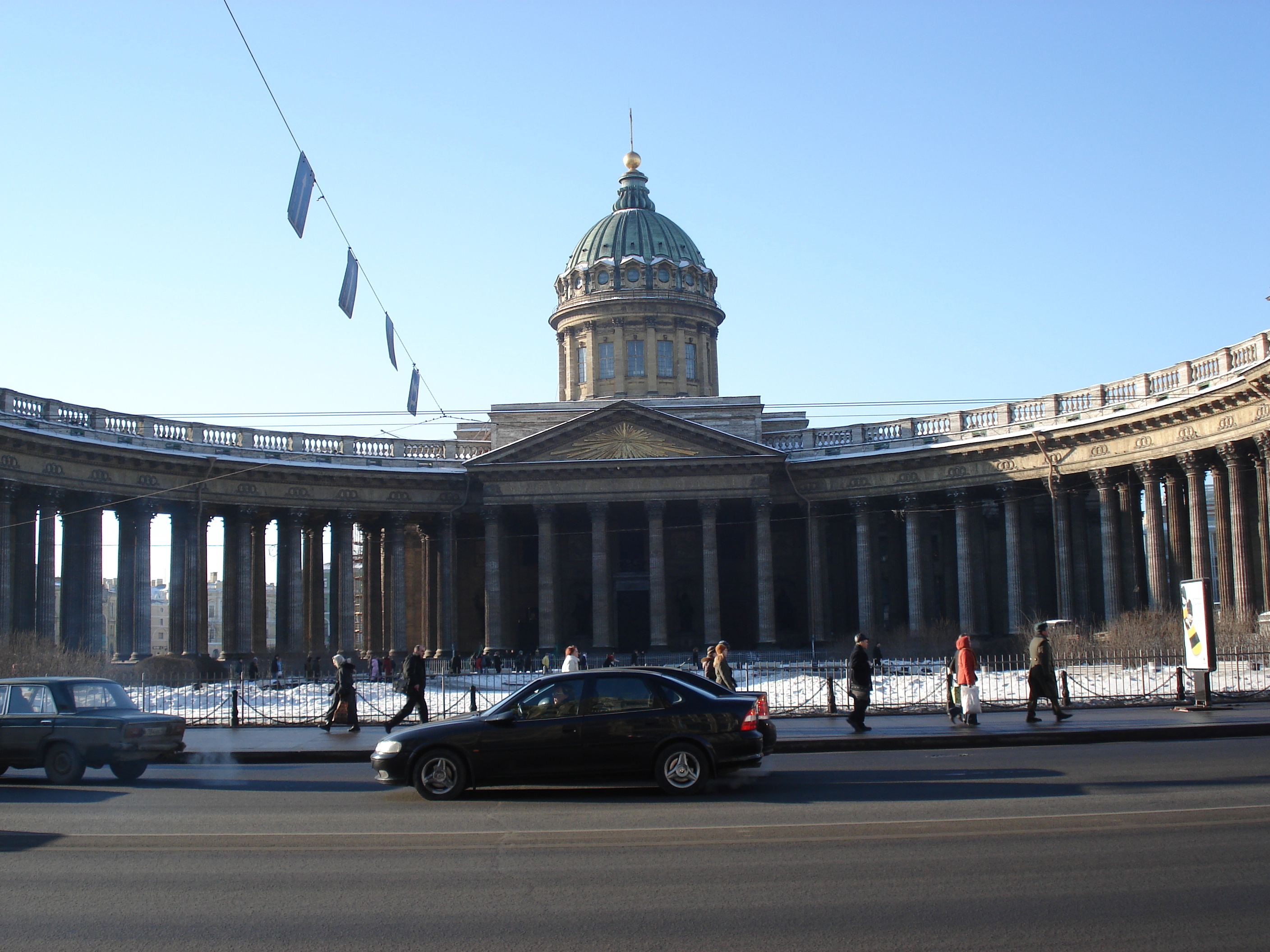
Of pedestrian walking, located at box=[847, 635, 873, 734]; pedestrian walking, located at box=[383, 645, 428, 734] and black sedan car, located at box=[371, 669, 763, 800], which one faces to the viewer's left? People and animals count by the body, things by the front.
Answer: the black sedan car

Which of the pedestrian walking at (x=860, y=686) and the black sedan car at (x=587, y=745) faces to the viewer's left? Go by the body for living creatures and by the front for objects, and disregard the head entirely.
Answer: the black sedan car

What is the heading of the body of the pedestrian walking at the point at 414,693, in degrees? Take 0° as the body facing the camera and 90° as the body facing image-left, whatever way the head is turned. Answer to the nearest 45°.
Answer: approximately 270°

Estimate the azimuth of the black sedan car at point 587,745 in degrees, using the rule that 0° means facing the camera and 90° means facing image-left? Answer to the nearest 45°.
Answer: approximately 90°

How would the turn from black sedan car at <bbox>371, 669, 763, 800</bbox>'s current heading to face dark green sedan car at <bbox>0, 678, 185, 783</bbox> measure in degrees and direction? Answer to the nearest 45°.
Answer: approximately 45° to its right

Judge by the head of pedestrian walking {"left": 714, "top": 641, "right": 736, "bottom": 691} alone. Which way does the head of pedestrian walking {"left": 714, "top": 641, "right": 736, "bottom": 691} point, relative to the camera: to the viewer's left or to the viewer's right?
to the viewer's right
